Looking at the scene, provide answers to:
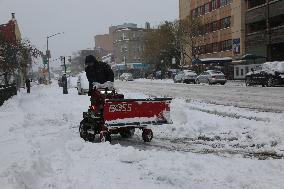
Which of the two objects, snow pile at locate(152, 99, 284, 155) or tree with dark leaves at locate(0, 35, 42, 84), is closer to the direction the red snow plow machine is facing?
the snow pile

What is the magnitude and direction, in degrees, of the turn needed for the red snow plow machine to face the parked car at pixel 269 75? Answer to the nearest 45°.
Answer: approximately 90° to its left

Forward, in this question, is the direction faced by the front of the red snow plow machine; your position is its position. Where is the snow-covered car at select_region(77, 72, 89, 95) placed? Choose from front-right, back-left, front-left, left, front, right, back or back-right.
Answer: back-left

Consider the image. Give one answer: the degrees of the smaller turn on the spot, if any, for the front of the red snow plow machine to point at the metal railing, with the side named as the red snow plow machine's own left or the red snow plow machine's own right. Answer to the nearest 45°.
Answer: approximately 180°

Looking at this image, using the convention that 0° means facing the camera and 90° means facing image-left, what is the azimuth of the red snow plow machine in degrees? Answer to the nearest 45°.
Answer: approximately 315°

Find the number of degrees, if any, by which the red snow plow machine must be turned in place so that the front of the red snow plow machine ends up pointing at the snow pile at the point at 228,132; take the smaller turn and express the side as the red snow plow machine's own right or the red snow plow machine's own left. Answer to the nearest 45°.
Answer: approximately 45° to the red snow plow machine's own left

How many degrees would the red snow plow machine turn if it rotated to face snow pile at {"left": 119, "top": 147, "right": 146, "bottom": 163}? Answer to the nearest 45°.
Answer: approximately 45° to its right

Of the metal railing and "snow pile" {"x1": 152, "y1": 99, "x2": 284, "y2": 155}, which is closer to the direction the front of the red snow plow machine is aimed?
the snow pile
